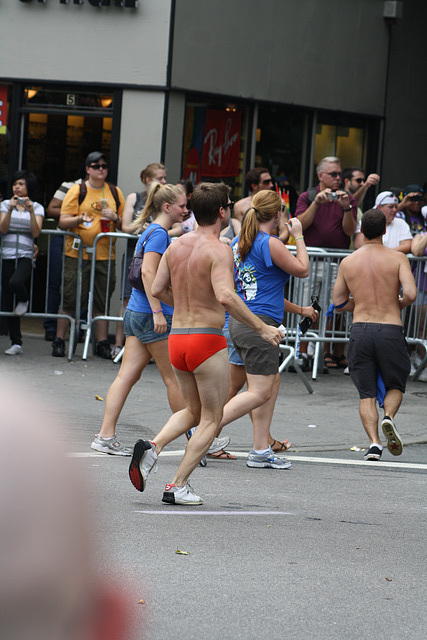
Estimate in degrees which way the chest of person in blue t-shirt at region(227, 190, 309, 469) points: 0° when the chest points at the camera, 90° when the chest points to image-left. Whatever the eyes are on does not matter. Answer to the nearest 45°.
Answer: approximately 225°

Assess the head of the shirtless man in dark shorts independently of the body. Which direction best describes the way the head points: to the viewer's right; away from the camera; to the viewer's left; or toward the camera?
away from the camera

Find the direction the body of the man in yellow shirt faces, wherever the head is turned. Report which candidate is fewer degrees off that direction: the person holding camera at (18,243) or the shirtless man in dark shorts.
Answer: the shirtless man in dark shorts

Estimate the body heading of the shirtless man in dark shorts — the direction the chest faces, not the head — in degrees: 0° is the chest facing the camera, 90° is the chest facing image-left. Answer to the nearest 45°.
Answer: approximately 180°

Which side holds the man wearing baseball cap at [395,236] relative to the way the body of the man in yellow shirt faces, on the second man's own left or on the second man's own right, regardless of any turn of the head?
on the second man's own left

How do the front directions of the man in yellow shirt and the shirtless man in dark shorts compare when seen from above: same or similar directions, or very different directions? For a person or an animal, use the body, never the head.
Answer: very different directions

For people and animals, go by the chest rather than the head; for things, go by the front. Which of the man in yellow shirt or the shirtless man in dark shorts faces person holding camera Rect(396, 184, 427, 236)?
the shirtless man in dark shorts

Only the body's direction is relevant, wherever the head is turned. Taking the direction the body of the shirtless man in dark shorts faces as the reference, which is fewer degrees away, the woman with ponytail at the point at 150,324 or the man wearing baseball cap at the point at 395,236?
the man wearing baseball cap

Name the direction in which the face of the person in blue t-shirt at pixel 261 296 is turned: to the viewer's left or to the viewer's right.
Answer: to the viewer's right

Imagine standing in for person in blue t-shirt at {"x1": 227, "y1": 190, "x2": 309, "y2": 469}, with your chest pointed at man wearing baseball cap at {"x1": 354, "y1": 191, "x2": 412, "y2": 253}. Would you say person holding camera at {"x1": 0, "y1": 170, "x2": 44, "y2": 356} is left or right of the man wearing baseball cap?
left
